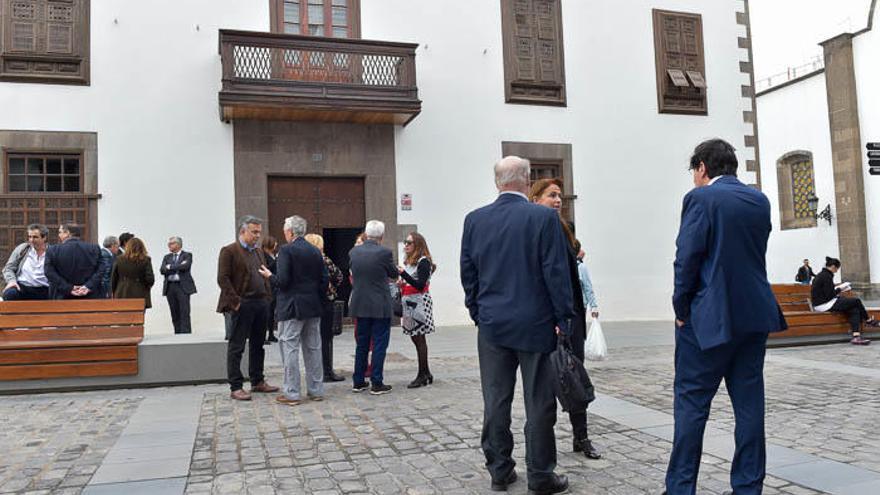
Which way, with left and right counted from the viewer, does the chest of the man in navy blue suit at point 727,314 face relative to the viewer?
facing away from the viewer and to the left of the viewer

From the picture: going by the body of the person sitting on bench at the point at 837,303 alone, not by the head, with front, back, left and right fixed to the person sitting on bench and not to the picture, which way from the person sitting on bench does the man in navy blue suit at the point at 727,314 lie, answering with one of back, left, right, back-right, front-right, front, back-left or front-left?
right

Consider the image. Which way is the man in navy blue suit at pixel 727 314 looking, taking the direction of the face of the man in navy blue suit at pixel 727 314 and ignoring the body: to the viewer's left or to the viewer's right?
to the viewer's left

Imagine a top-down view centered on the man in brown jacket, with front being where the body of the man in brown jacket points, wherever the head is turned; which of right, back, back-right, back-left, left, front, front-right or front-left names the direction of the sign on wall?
front-left

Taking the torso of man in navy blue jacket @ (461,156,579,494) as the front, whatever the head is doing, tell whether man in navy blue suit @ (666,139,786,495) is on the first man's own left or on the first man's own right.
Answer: on the first man's own right

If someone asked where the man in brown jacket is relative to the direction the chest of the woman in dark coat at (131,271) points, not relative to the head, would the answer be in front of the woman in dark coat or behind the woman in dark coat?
behind

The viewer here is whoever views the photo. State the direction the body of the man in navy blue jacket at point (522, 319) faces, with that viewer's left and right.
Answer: facing away from the viewer

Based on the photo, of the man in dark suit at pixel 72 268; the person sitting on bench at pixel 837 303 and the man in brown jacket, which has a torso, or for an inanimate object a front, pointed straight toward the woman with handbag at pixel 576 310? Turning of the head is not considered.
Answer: the man in brown jacket

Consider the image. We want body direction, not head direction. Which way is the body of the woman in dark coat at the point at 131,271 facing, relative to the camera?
away from the camera

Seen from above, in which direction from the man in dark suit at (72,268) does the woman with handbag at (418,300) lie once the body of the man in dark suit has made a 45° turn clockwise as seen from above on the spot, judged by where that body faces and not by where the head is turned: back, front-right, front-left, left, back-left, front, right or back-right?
right

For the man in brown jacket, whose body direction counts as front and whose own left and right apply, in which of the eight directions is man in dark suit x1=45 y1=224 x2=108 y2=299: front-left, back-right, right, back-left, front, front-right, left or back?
back

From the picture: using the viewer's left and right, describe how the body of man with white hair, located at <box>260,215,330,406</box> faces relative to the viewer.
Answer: facing away from the viewer and to the left of the viewer

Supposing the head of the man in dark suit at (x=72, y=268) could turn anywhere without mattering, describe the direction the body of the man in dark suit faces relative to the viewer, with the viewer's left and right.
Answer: facing away from the viewer

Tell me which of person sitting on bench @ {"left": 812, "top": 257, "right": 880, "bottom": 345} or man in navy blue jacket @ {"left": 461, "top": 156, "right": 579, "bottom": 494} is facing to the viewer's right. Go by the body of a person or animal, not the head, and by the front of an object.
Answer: the person sitting on bench
